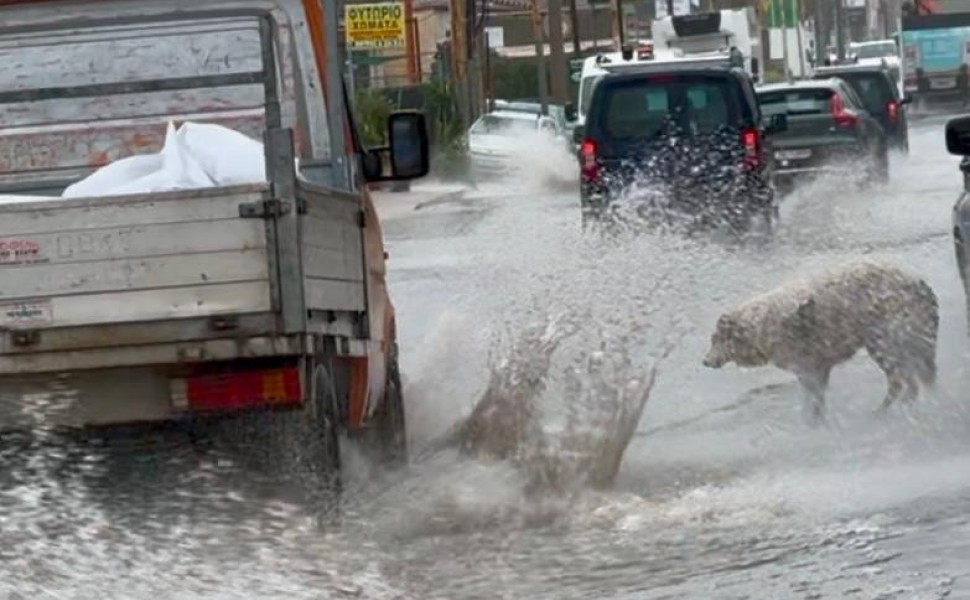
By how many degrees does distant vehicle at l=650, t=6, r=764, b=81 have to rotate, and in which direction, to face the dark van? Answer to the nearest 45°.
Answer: approximately 180°

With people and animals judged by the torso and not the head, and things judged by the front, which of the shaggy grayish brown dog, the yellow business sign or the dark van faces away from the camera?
the dark van

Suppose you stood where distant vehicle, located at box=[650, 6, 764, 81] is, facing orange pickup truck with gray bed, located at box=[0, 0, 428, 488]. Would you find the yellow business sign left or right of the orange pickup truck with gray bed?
right

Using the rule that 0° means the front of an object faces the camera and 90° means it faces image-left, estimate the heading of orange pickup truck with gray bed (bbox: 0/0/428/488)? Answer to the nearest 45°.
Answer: approximately 180°

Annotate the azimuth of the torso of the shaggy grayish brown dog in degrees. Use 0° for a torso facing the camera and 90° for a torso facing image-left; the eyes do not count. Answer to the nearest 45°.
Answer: approximately 90°

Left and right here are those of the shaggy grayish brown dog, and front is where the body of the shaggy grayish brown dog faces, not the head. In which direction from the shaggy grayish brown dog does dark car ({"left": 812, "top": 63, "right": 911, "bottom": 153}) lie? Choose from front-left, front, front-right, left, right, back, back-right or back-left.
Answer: right

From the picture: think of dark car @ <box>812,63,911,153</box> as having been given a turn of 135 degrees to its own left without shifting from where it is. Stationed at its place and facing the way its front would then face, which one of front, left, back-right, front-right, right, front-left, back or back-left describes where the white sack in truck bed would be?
front-left

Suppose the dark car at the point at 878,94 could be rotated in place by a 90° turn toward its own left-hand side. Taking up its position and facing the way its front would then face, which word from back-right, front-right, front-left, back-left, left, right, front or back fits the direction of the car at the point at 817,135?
left

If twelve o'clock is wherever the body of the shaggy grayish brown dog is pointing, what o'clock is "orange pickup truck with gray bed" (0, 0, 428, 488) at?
The orange pickup truck with gray bed is roughly at 10 o'clock from the shaggy grayish brown dog.

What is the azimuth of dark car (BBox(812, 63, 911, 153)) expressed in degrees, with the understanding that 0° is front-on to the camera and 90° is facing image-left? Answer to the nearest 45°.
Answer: approximately 180°

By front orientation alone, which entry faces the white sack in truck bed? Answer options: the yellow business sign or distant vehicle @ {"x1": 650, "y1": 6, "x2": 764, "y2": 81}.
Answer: the yellow business sign

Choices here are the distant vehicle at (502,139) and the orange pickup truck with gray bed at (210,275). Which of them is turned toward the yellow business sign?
the orange pickup truck with gray bed

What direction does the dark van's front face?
away from the camera

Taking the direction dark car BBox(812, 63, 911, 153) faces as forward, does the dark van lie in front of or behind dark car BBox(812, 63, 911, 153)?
behind

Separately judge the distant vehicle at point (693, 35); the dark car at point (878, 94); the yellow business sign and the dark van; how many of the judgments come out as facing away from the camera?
3

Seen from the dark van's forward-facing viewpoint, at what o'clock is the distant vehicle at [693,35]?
The distant vehicle is roughly at 12 o'clock from the dark van.
